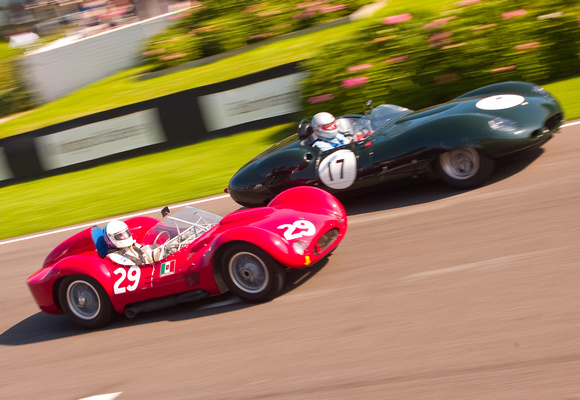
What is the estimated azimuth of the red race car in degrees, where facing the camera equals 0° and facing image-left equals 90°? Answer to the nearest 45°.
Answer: approximately 315°

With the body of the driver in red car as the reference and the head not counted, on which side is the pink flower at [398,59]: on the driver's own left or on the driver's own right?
on the driver's own left

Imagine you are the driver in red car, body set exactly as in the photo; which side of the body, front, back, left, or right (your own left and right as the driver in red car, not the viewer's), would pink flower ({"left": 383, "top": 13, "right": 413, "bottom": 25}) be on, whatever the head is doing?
left

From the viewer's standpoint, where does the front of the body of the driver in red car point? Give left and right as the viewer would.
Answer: facing the viewer and to the right of the viewer

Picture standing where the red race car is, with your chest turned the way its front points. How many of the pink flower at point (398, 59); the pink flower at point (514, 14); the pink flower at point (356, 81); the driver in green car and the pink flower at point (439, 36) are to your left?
5

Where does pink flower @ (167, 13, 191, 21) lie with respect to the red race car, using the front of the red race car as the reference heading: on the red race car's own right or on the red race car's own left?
on the red race car's own left

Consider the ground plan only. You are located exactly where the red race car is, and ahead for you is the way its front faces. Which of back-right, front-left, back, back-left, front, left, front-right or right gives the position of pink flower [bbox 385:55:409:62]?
left

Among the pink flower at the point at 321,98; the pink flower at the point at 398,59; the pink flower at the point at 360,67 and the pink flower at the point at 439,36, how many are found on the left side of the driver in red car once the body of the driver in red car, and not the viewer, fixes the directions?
4

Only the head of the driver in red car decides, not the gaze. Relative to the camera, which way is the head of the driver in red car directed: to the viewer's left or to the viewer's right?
to the viewer's right

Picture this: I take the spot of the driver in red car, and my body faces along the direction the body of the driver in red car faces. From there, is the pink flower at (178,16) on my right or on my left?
on my left
